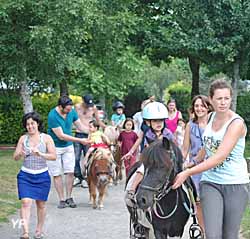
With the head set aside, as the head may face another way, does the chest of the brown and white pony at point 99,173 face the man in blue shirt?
no

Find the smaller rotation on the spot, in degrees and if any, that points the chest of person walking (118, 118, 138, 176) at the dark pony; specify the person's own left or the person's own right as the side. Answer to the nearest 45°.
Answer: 0° — they already face it

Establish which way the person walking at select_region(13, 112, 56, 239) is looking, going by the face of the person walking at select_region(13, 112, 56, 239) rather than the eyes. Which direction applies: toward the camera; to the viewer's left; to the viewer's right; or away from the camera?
toward the camera

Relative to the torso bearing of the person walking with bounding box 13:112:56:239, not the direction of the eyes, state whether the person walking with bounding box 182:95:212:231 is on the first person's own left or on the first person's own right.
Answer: on the first person's own left

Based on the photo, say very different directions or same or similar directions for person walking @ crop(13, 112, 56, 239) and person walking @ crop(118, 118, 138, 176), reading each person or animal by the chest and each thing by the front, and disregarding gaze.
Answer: same or similar directions

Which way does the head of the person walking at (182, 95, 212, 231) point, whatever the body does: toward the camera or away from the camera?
toward the camera

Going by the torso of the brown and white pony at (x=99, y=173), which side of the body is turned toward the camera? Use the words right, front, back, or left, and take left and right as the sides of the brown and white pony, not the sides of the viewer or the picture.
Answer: front

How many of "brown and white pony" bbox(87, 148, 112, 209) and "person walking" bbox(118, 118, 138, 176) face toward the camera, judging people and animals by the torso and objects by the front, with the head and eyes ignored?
2

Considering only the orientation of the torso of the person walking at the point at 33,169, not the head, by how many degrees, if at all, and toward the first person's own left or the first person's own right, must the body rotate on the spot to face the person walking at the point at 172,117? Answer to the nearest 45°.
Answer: approximately 135° to the first person's own left

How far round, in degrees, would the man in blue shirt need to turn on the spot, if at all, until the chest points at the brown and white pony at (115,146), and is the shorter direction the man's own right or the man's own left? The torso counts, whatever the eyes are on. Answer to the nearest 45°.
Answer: approximately 135° to the man's own left

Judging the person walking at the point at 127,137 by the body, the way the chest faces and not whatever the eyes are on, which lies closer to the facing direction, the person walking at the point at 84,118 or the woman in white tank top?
the woman in white tank top

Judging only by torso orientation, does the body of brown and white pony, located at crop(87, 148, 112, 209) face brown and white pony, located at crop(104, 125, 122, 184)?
no

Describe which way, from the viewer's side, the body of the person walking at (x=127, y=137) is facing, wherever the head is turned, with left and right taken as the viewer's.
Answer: facing the viewer

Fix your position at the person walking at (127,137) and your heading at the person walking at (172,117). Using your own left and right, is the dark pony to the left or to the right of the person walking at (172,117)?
right
